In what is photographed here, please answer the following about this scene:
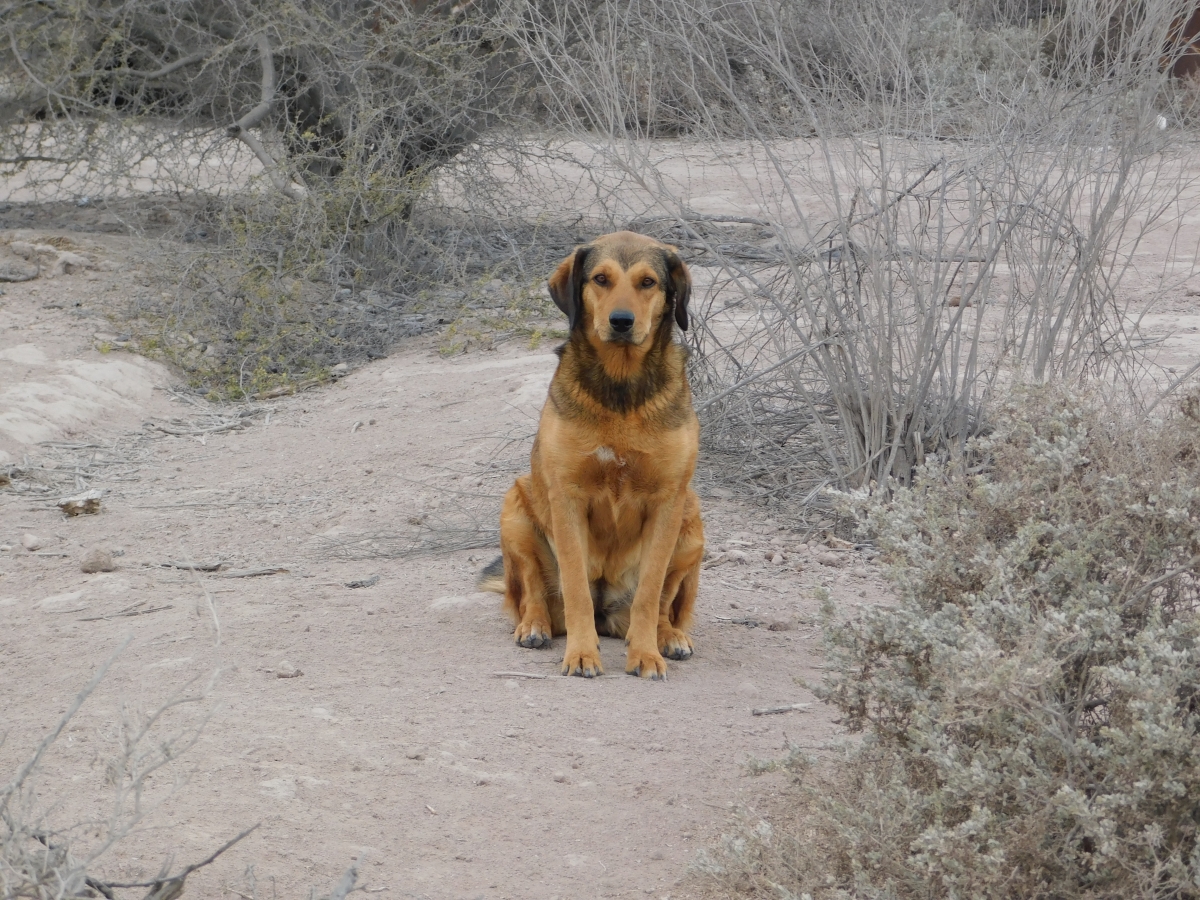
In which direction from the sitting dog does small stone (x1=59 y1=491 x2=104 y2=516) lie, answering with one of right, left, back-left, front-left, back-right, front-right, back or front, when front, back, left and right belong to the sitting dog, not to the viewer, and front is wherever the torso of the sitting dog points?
back-right

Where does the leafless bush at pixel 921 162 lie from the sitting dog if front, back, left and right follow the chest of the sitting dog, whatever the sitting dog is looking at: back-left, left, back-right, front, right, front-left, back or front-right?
back-left

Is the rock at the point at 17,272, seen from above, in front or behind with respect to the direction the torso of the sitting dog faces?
behind

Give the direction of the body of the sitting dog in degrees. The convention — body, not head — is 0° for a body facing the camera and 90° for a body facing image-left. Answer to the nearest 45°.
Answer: approximately 0°

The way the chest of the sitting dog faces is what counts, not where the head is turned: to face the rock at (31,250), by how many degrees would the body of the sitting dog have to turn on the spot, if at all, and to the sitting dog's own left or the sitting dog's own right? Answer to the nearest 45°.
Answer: approximately 135° to the sitting dog's own right
